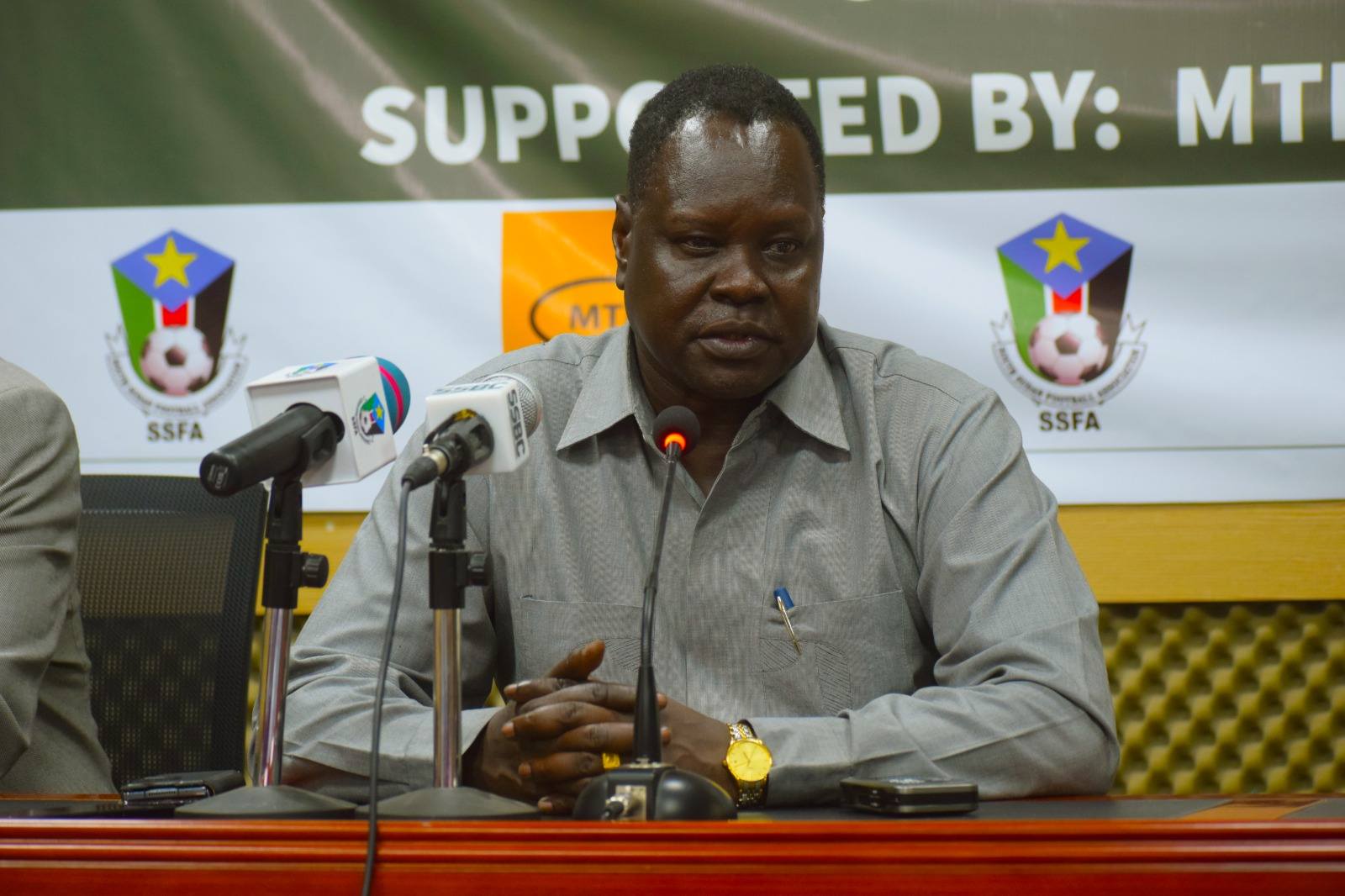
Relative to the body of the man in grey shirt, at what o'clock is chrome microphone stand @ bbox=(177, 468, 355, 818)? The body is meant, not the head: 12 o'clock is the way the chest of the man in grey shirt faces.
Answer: The chrome microphone stand is roughly at 1 o'clock from the man in grey shirt.

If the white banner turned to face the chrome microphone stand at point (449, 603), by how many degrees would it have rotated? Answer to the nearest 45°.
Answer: approximately 45° to its right

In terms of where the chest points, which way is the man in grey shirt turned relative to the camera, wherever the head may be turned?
toward the camera

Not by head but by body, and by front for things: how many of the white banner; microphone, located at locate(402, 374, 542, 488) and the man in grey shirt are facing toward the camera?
2

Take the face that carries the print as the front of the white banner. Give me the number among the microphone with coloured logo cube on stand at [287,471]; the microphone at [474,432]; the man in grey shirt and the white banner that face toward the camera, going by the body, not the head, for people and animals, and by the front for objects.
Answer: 2

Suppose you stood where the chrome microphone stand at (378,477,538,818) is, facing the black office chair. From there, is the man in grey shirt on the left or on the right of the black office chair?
right

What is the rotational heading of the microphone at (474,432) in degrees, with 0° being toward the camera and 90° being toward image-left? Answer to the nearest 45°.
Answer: approximately 225°

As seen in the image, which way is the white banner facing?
toward the camera

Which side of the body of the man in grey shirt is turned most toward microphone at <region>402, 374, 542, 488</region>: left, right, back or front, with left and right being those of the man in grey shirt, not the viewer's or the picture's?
front

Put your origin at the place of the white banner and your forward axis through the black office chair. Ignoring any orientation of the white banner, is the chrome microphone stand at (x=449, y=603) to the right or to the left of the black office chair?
left

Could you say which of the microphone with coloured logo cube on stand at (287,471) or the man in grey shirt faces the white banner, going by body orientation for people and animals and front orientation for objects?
the microphone with coloured logo cube on stand
